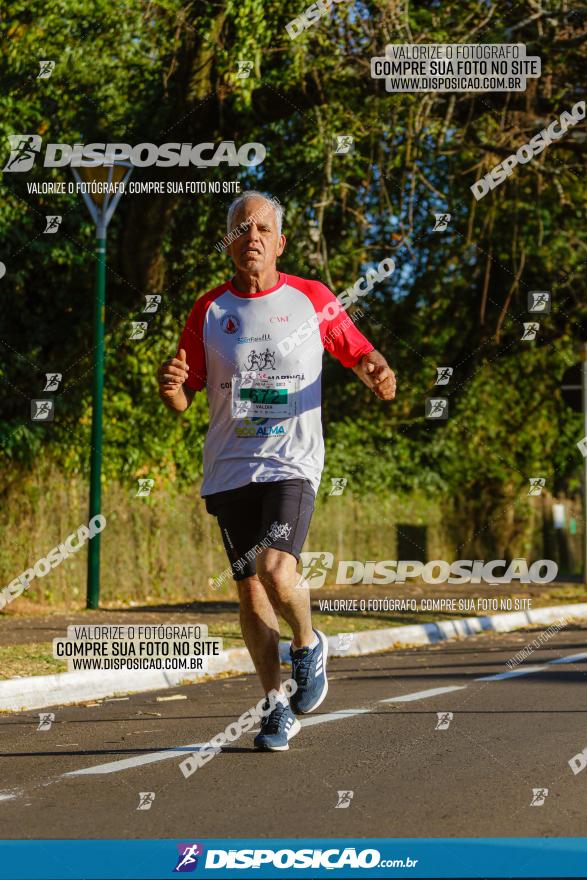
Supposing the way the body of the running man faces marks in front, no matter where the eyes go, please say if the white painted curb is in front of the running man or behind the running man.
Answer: behind

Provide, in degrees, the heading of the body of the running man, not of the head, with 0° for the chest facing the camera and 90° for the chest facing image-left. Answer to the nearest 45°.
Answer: approximately 0°

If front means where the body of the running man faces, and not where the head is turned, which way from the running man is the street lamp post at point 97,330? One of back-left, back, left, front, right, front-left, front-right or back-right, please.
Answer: back

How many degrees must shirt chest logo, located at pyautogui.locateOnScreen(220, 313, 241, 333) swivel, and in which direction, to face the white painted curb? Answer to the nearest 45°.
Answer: approximately 180°

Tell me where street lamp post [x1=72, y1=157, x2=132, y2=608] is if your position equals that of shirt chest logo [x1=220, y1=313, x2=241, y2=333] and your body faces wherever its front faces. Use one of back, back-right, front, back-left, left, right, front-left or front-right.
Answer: back
